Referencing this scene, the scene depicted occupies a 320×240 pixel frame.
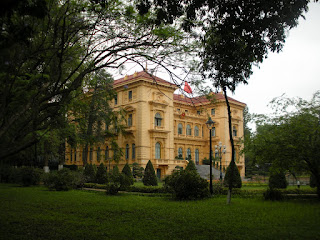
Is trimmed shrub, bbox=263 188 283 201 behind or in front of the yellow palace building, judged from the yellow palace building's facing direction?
in front

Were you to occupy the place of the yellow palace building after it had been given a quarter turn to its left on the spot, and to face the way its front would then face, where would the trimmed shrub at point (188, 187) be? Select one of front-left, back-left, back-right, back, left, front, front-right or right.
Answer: back-right

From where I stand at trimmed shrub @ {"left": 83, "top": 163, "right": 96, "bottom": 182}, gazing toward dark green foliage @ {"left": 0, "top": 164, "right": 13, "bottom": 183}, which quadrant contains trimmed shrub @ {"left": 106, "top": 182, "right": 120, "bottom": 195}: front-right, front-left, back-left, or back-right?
back-left

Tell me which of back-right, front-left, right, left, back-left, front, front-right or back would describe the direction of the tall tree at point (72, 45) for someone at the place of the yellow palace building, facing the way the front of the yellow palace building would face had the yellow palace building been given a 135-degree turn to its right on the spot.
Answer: left

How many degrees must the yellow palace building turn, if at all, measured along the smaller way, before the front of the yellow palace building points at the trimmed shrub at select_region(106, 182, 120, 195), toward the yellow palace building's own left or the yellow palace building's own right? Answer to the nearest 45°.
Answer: approximately 45° to the yellow palace building's own right

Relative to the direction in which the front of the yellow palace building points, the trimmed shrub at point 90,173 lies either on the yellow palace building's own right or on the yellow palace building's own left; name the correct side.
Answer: on the yellow palace building's own right

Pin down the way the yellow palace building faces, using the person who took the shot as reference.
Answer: facing the viewer and to the right of the viewer

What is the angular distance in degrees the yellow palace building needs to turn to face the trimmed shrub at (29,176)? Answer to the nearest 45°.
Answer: approximately 90° to its right
